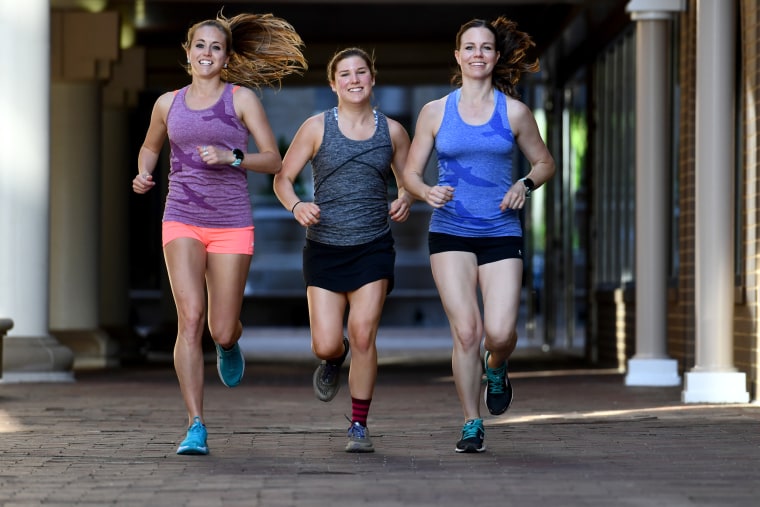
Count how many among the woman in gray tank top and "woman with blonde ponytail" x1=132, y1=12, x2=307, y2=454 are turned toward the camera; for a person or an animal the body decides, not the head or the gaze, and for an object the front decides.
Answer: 2

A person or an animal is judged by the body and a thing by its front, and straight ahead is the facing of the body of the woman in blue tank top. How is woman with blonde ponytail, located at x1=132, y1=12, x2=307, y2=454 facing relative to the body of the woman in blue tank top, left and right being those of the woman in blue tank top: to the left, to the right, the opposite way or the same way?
the same way

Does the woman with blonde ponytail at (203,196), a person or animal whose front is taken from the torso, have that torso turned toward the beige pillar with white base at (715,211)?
no

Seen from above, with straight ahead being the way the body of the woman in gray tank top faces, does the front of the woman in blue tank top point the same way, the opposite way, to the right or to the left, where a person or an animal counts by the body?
the same way

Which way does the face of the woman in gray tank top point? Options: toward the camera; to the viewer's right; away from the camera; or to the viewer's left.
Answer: toward the camera

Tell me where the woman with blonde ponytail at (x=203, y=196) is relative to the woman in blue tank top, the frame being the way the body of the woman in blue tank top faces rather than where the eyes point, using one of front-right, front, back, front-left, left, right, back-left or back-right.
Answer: right

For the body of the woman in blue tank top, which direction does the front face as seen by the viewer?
toward the camera

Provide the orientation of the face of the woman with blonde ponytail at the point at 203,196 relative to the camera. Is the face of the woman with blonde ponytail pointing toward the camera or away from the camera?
toward the camera

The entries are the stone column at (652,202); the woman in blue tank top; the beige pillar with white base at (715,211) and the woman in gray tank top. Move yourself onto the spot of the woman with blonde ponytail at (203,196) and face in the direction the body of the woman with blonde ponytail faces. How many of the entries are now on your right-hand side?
0

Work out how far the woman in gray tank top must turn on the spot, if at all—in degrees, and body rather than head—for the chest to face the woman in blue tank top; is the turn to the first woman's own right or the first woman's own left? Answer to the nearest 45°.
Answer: approximately 90° to the first woman's own left

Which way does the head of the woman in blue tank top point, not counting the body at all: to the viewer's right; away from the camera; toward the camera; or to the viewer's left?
toward the camera

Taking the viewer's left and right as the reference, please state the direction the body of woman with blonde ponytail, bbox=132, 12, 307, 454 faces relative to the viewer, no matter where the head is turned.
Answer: facing the viewer

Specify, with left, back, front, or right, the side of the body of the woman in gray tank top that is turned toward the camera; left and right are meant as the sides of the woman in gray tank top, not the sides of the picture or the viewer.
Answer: front

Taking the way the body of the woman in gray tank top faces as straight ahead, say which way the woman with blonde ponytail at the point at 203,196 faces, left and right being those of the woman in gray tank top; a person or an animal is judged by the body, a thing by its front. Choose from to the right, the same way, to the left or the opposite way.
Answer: the same way

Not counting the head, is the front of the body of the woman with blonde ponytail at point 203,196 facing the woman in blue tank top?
no
